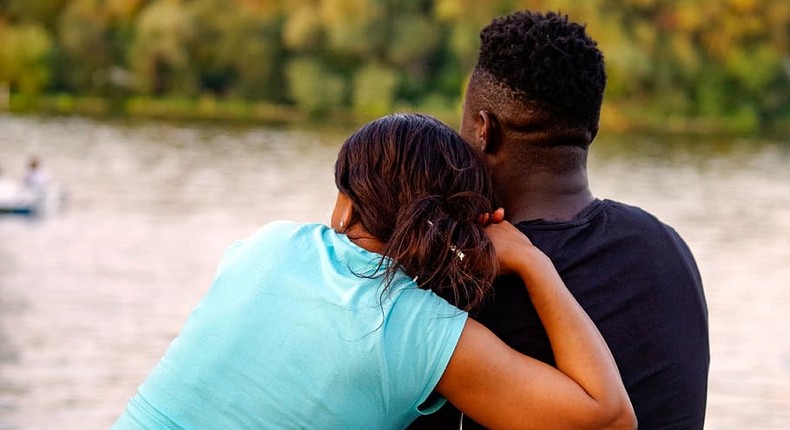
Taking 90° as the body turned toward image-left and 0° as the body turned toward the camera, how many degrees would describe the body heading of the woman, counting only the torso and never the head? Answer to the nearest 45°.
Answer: approximately 180°

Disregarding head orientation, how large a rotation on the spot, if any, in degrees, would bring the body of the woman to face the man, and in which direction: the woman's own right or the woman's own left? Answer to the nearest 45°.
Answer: approximately 45° to the woman's own right

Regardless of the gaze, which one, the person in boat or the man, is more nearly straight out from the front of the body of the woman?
the person in boat

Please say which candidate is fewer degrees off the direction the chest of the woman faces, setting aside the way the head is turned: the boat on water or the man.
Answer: the boat on water
